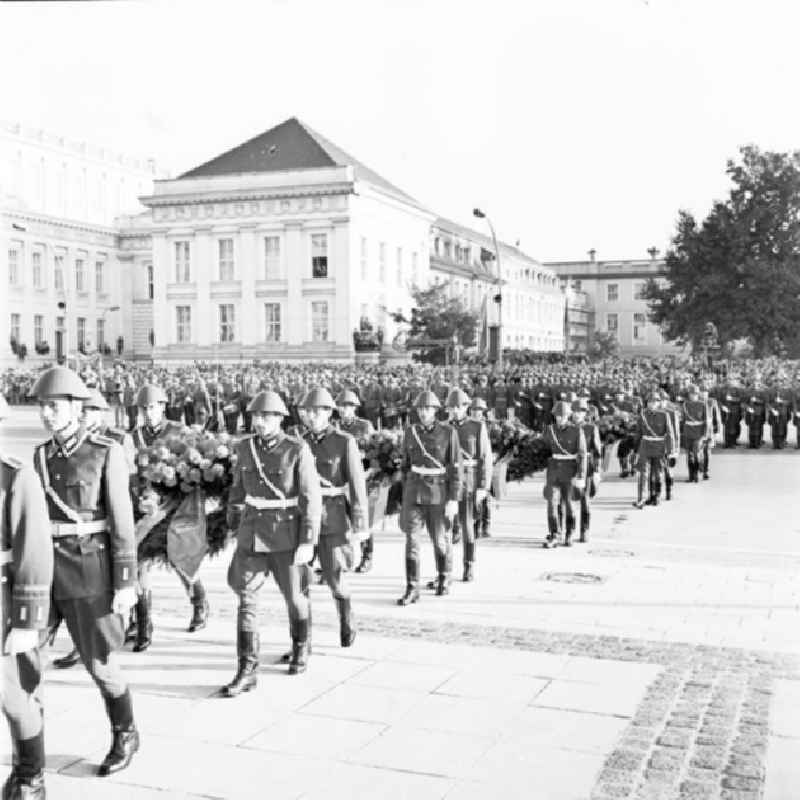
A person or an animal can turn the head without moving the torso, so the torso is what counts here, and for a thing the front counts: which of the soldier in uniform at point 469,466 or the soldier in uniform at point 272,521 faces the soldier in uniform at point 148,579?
the soldier in uniform at point 469,466

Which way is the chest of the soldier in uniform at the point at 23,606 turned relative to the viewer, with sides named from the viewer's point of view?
facing the viewer and to the left of the viewer

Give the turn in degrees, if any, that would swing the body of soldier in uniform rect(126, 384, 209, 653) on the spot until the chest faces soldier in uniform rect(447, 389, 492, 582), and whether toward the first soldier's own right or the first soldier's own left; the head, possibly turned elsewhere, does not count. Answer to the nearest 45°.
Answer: approximately 180°

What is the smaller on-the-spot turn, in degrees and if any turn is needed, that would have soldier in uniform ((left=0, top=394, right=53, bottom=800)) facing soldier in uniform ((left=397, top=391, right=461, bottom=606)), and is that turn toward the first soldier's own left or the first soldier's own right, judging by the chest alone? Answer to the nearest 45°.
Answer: approximately 180°

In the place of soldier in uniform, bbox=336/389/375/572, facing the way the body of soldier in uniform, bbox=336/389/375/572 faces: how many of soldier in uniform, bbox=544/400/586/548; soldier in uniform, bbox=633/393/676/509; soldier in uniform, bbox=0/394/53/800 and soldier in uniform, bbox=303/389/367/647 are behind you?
2

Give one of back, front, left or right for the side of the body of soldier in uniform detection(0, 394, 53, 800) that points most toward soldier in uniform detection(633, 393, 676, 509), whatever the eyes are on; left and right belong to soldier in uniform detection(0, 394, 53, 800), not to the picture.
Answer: back

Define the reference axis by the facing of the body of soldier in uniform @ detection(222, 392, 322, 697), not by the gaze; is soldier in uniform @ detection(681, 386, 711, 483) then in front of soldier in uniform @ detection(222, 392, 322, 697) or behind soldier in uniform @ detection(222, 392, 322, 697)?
behind

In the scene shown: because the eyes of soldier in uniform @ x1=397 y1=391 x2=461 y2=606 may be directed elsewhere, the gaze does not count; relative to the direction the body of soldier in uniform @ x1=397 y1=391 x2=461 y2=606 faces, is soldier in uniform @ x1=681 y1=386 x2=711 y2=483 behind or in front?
behind

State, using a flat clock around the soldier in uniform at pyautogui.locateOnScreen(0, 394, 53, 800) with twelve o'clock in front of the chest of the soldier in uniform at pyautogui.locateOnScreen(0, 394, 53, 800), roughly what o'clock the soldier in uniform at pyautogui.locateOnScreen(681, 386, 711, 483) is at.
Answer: the soldier in uniform at pyautogui.locateOnScreen(681, 386, 711, 483) is roughly at 6 o'clock from the soldier in uniform at pyautogui.locateOnScreen(0, 394, 53, 800).

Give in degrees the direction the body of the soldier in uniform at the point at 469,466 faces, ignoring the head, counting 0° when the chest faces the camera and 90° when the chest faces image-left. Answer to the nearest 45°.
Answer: approximately 45°

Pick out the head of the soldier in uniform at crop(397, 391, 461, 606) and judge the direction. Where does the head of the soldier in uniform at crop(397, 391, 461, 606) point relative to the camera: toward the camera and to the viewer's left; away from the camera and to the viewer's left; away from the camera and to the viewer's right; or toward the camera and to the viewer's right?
toward the camera and to the viewer's left

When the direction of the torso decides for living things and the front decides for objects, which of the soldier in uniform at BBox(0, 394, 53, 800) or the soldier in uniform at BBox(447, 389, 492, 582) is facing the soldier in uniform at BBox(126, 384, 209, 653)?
the soldier in uniform at BBox(447, 389, 492, 582)

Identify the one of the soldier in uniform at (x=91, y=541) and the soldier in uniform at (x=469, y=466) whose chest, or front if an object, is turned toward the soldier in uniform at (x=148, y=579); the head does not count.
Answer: the soldier in uniform at (x=469, y=466)

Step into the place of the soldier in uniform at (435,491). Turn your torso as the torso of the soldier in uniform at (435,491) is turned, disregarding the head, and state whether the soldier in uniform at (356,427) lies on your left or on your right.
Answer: on your right

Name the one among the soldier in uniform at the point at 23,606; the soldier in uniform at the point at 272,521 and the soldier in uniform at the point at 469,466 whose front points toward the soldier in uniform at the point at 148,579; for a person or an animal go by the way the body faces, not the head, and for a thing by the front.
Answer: the soldier in uniform at the point at 469,466

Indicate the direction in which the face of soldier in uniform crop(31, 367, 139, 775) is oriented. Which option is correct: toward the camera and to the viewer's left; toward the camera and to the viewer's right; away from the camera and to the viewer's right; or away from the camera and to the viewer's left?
toward the camera and to the viewer's left
